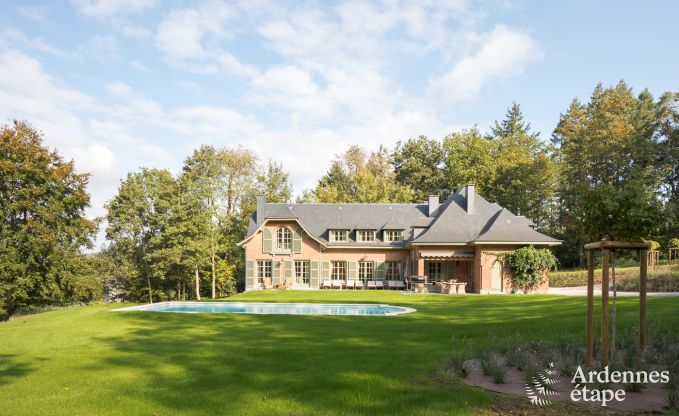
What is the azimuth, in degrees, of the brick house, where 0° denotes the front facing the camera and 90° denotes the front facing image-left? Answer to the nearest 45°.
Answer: approximately 0°

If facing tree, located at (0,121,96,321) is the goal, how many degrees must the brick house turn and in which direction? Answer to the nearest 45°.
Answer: approximately 45° to its right

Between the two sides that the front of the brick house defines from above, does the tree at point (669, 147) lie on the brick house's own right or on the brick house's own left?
on the brick house's own left

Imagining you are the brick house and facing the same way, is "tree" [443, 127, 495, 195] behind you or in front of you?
behind

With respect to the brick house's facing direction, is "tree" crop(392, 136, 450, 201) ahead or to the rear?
to the rear
